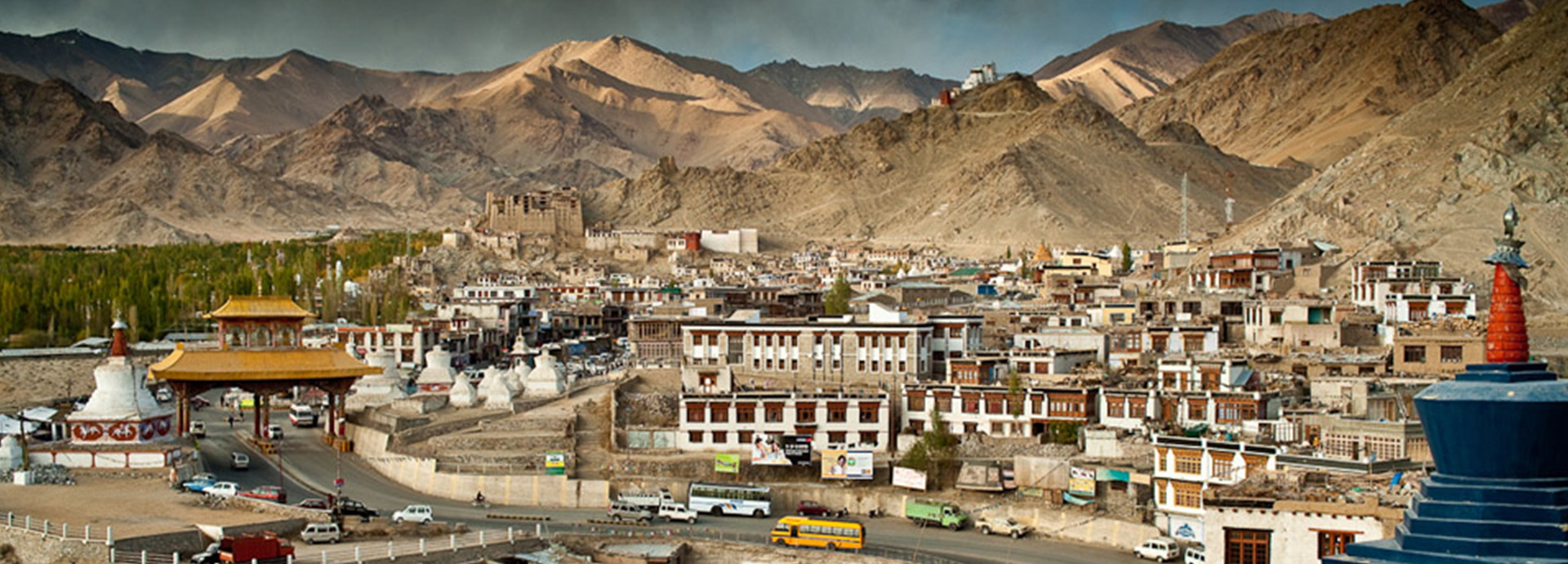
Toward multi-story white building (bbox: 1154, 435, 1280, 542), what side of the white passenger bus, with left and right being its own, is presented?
front

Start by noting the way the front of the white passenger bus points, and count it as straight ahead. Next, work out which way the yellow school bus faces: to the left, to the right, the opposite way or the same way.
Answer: the opposite way

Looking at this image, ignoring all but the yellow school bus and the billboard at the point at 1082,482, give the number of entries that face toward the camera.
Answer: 1

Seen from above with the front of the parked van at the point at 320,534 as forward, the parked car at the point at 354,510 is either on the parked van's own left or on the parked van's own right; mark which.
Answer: on the parked van's own right

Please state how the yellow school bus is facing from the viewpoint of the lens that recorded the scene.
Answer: facing to the left of the viewer

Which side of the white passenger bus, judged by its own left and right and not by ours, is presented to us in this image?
right

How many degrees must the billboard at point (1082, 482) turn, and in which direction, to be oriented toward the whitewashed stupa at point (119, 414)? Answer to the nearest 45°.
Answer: approximately 90° to its right

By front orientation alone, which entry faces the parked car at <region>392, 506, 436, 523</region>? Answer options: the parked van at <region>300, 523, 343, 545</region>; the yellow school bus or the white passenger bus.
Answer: the yellow school bus

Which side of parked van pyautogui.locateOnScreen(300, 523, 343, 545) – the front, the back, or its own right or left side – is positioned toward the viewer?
left

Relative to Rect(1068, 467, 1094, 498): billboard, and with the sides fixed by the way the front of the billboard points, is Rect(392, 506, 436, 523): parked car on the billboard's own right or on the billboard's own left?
on the billboard's own right

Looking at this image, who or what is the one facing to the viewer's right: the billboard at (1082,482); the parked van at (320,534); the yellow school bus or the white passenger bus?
the white passenger bus

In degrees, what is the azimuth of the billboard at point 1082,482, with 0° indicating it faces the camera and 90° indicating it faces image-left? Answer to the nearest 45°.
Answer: approximately 0°
